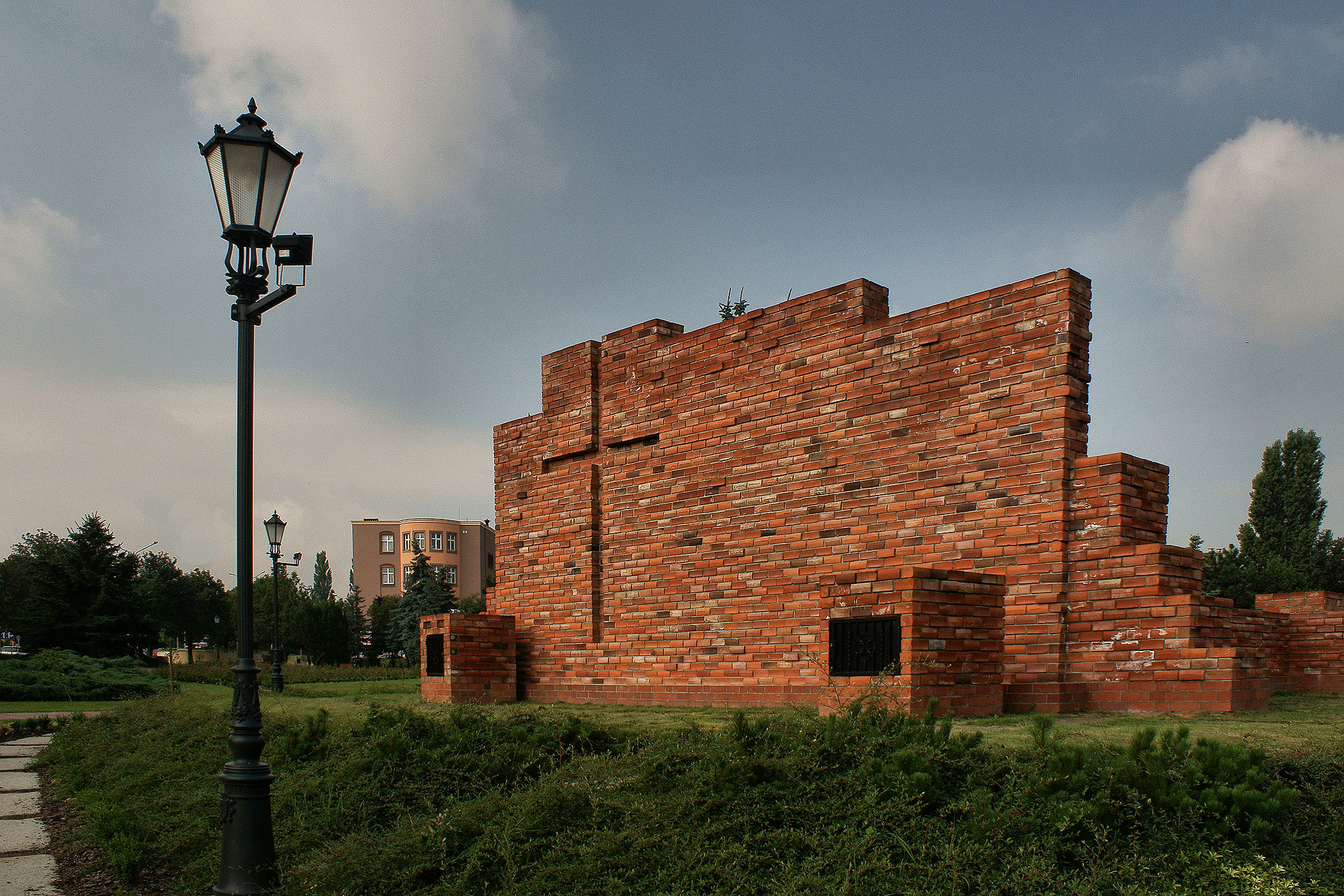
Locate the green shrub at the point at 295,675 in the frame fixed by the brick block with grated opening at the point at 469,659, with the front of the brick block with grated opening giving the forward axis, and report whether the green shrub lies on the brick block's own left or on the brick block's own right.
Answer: on the brick block's own right

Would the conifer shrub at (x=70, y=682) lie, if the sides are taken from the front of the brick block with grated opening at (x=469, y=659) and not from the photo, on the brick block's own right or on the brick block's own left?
on the brick block's own right

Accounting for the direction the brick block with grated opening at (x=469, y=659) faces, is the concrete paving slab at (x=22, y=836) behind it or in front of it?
in front

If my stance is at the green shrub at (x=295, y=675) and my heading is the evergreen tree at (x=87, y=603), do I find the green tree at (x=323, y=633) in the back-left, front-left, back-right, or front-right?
front-right

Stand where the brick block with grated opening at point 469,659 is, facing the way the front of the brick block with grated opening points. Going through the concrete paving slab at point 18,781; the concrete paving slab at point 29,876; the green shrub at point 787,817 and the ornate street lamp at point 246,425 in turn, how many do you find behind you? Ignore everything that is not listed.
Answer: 0

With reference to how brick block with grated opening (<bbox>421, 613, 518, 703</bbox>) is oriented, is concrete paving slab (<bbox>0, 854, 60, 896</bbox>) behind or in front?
in front

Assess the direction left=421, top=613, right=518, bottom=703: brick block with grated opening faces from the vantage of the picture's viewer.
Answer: facing the viewer and to the left of the viewer

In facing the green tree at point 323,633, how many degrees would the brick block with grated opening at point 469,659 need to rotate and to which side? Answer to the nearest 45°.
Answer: approximately 135° to its right

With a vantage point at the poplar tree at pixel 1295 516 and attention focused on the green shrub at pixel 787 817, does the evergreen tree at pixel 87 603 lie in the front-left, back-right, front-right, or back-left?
front-right

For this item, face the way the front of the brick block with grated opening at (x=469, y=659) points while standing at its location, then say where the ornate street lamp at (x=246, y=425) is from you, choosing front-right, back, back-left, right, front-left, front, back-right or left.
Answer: front-left
